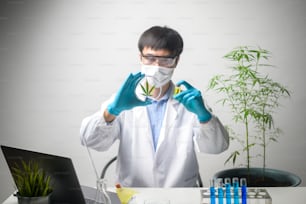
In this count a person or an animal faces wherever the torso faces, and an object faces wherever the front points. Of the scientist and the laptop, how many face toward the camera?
1

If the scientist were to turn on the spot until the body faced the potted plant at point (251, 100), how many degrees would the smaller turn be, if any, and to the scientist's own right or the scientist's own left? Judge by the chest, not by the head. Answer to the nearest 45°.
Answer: approximately 90° to the scientist's own left

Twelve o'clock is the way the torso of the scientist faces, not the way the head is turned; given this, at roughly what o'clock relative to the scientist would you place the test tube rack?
The test tube rack is roughly at 11 o'clock from the scientist.

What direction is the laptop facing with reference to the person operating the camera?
facing away from the viewer and to the right of the viewer

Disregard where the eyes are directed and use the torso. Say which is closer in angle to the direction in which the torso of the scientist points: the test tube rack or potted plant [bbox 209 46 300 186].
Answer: the test tube rack

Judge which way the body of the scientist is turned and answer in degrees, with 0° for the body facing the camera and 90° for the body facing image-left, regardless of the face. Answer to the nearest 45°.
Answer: approximately 0°

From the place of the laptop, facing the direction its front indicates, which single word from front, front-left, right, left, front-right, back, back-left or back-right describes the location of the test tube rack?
front-right

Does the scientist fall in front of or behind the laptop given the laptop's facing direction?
in front

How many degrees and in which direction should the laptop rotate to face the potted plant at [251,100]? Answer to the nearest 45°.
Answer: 0° — it already faces it
